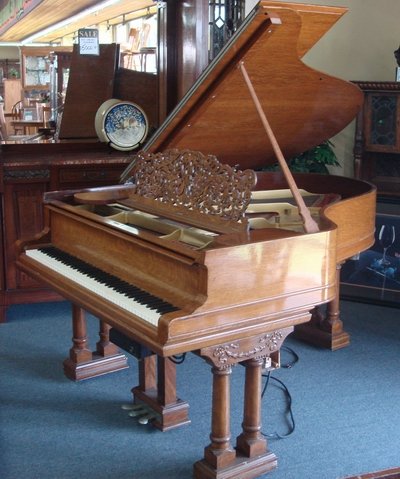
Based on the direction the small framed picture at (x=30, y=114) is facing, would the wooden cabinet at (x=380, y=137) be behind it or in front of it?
in front

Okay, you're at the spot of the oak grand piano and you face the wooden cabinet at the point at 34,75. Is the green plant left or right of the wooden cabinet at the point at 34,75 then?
right

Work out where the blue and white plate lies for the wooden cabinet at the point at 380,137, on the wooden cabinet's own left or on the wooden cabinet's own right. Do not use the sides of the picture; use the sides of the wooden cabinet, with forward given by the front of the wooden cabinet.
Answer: on the wooden cabinet's own right

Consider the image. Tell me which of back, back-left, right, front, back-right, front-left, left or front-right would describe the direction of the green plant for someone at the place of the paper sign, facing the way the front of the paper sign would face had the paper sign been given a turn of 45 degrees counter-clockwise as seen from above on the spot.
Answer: front-left

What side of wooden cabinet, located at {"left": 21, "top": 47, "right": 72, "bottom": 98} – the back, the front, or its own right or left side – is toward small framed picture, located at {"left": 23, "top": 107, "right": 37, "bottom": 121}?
front

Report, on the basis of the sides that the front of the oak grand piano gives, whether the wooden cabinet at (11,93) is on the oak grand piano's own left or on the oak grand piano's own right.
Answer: on the oak grand piano's own right

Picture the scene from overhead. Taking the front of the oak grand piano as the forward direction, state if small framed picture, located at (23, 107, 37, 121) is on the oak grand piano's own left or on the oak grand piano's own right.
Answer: on the oak grand piano's own right

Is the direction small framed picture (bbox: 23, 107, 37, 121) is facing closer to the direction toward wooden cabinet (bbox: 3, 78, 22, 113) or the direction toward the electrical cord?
the electrical cord

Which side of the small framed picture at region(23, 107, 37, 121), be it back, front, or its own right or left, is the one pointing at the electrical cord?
front

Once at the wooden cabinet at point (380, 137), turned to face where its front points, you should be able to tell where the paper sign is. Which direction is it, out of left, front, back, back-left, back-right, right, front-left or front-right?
right

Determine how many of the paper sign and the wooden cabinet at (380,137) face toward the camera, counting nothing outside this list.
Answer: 2

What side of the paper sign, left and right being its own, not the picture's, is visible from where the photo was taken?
front

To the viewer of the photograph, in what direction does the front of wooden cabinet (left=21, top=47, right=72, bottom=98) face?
facing the viewer
